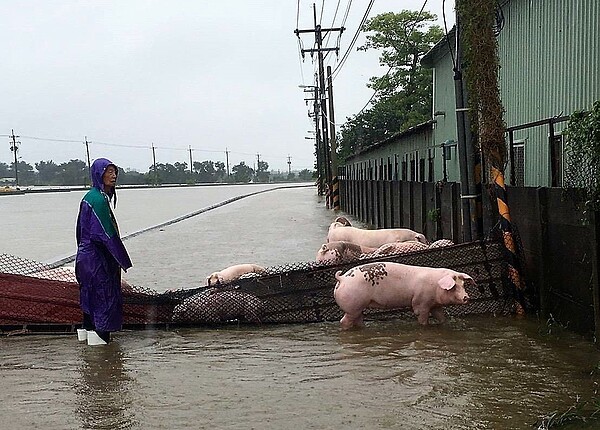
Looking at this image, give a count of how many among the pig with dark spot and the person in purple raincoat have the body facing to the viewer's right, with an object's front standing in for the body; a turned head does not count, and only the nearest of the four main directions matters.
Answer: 2

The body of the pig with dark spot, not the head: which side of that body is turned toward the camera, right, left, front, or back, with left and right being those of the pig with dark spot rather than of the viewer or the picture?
right

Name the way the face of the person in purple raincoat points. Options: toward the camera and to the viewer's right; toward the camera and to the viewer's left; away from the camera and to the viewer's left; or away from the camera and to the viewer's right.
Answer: toward the camera and to the viewer's right

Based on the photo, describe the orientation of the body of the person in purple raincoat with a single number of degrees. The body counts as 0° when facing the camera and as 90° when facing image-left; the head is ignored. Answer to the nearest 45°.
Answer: approximately 270°

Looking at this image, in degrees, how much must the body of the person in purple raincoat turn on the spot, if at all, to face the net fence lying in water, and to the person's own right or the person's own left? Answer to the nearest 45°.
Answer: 0° — they already face it

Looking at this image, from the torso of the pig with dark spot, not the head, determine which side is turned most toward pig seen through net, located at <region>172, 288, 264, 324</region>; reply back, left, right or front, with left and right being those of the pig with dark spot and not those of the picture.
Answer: back
